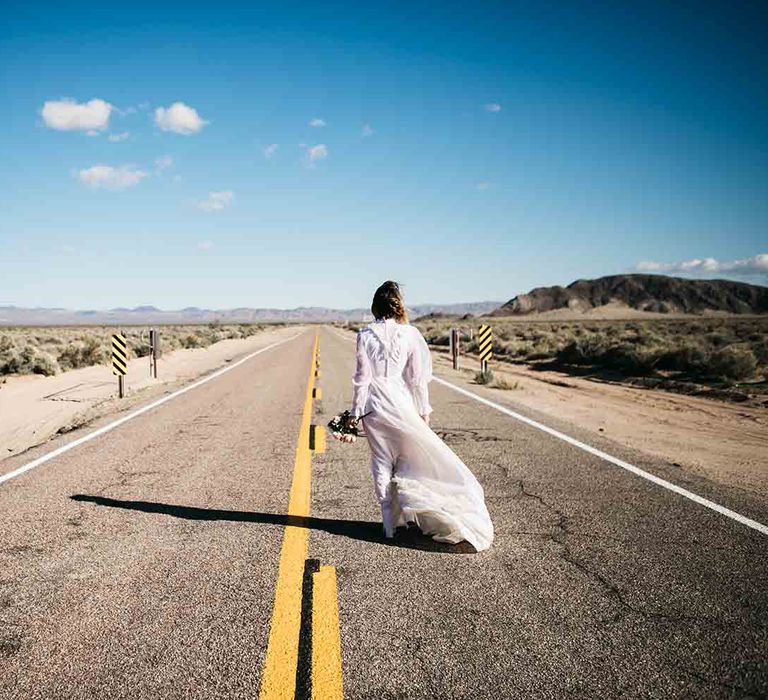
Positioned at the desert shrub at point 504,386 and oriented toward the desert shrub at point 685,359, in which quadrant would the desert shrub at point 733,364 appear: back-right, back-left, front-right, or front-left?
front-right

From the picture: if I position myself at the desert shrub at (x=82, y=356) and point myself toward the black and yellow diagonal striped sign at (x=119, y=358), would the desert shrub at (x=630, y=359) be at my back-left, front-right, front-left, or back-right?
front-left

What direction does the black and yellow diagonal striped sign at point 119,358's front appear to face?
toward the camera

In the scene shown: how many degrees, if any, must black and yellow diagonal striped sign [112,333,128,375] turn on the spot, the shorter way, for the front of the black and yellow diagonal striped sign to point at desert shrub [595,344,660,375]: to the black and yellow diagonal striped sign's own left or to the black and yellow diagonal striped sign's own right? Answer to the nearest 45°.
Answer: approximately 90° to the black and yellow diagonal striped sign's own left

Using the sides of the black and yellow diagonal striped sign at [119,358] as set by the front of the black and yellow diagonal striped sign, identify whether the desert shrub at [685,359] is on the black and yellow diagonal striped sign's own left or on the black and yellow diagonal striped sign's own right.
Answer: on the black and yellow diagonal striped sign's own left

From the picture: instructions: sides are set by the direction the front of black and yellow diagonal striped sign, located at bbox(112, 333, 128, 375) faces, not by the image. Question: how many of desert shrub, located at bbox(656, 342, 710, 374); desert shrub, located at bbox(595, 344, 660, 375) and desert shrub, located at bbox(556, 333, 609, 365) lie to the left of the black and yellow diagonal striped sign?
3

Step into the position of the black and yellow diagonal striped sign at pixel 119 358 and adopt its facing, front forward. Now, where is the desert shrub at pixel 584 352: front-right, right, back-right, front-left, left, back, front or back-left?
left

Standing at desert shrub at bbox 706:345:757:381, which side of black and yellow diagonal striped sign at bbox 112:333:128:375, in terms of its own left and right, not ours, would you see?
left

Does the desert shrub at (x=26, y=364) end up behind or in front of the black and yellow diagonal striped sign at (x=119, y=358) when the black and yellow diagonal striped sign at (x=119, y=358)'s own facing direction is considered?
behind

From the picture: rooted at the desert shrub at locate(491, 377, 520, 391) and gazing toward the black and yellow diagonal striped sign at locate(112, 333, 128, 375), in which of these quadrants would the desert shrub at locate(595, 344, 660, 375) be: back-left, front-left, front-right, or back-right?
back-right

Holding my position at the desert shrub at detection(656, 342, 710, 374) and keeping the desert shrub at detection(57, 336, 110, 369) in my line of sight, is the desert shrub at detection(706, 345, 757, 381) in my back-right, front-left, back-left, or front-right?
back-left

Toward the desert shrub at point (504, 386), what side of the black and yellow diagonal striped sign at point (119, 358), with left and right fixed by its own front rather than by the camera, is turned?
left
